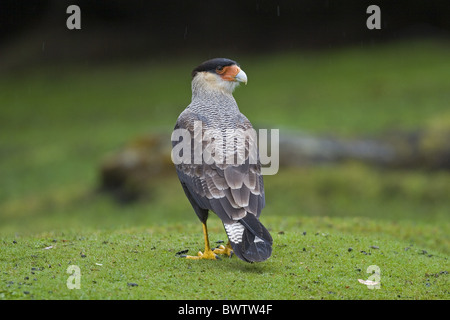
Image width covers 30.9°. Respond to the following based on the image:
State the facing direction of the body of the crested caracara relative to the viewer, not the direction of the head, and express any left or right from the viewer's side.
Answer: facing away from the viewer and to the left of the viewer
